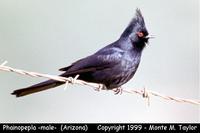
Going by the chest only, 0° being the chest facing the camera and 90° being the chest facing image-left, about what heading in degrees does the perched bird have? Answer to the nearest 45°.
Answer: approximately 270°
